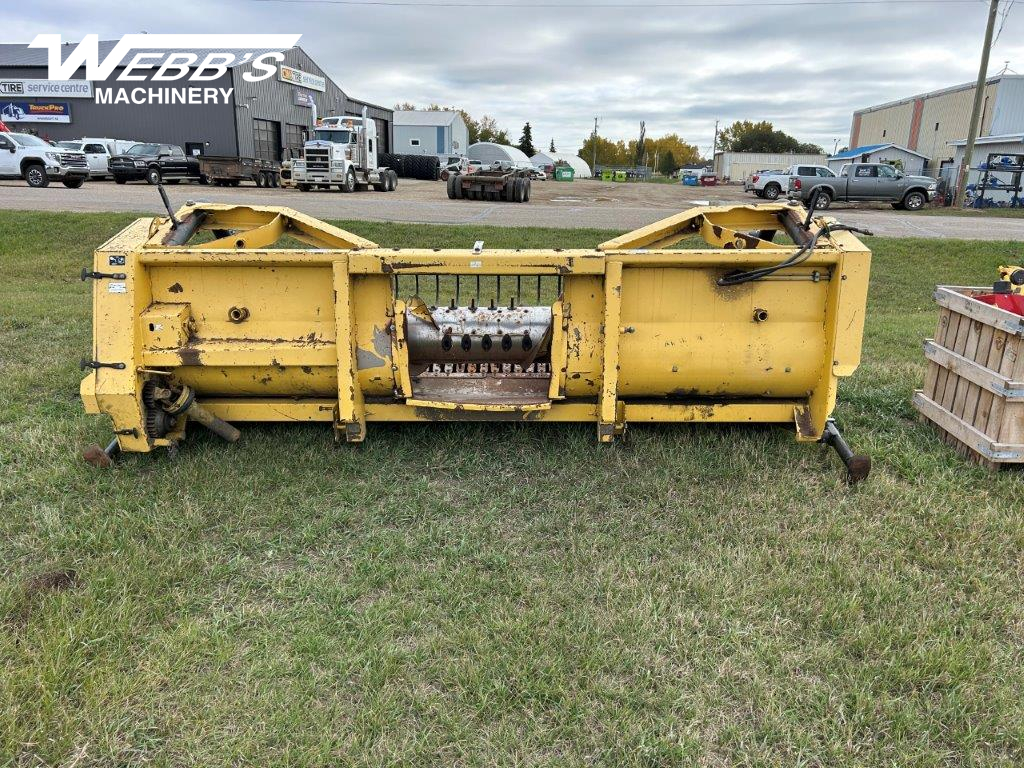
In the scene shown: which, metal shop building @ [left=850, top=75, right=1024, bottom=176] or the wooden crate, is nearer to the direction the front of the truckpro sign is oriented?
the wooden crate

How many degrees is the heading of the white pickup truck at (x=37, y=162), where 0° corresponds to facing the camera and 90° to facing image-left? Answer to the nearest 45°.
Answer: approximately 315°

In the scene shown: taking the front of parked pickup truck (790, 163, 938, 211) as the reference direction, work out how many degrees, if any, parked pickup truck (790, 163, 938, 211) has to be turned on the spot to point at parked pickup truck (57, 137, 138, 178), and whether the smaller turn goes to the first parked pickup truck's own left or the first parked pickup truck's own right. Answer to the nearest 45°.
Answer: approximately 180°

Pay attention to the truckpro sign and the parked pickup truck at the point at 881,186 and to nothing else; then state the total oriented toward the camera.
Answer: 1

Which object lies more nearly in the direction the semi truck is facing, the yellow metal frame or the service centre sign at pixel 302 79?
the yellow metal frame

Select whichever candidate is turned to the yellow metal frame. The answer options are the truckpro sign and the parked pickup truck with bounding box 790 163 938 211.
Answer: the truckpro sign

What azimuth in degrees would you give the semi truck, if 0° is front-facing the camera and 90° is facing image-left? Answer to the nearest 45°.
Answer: approximately 45°

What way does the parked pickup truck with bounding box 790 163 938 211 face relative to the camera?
to the viewer's right

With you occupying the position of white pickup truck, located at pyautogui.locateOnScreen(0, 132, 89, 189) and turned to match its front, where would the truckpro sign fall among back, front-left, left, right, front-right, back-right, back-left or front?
back-left

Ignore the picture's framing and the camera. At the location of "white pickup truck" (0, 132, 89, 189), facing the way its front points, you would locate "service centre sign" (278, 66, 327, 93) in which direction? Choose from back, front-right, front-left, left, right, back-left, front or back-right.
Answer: left

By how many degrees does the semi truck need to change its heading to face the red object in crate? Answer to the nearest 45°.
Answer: approximately 45° to its left

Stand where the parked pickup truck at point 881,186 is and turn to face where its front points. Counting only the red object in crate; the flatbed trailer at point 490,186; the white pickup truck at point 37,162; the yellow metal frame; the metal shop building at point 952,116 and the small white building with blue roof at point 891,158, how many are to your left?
2

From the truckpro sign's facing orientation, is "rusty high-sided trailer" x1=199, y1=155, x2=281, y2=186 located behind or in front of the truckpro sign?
in front
